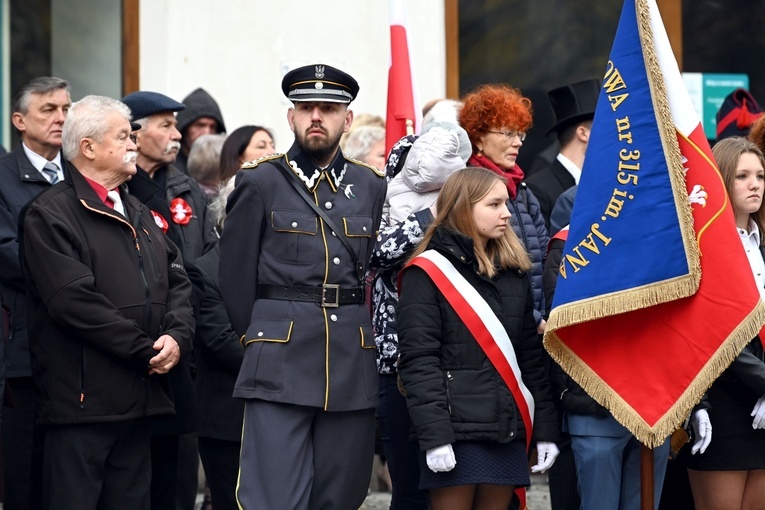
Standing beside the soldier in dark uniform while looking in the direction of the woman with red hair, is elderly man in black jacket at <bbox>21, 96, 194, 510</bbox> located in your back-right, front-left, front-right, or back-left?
back-left

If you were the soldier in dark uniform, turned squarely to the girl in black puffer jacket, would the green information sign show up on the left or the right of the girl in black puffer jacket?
left

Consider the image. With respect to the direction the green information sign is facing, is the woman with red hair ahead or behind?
ahead

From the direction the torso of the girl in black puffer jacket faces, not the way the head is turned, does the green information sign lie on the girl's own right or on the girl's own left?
on the girl's own left

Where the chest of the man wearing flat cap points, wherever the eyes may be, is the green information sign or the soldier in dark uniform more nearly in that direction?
the soldier in dark uniform

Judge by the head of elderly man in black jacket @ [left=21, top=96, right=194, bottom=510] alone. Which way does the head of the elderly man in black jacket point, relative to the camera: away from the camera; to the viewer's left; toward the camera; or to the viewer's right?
to the viewer's right

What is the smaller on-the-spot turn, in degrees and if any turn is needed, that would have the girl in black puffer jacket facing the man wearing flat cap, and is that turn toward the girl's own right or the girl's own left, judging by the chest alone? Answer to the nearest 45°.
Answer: approximately 180°

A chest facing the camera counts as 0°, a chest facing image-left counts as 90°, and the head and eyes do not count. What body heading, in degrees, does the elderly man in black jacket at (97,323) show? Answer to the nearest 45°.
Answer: approximately 315°

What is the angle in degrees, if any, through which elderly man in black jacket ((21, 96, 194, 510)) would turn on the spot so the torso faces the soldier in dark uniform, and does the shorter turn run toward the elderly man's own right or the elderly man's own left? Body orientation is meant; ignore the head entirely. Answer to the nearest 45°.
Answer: approximately 45° to the elderly man's own left

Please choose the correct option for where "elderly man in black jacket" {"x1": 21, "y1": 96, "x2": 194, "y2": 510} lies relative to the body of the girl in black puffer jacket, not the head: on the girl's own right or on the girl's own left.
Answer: on the girl's own right

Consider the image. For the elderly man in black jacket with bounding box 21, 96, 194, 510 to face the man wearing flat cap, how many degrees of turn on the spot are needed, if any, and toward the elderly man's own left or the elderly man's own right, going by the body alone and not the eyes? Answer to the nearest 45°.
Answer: approximately 135° to the elderly man's own left

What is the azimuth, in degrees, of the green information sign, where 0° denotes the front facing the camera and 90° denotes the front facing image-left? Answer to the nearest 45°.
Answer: approximately 0°

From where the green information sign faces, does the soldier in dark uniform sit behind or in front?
in front

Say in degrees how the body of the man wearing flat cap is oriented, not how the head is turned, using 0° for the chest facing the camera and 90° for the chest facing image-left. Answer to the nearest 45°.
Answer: approximately 315°
